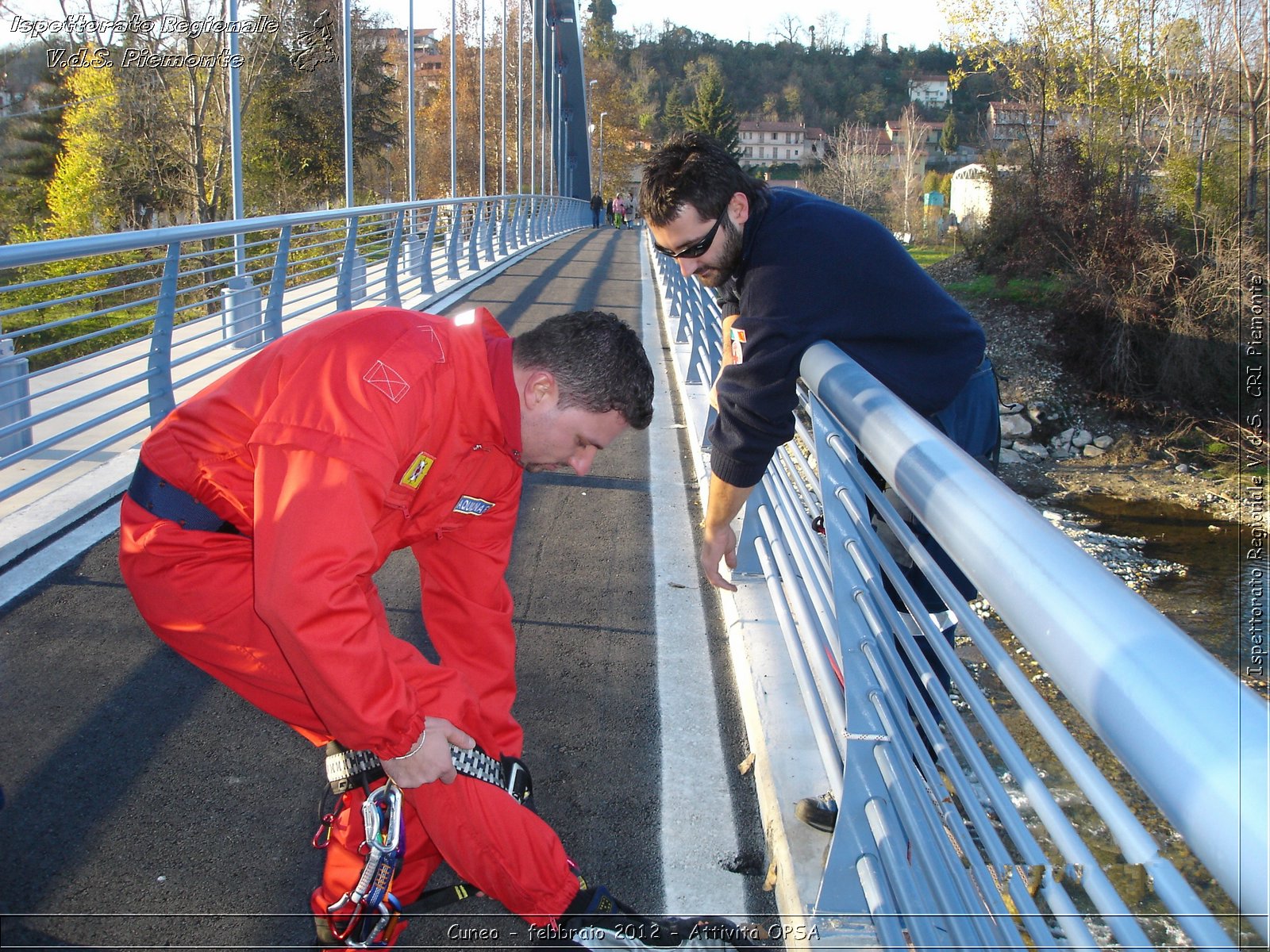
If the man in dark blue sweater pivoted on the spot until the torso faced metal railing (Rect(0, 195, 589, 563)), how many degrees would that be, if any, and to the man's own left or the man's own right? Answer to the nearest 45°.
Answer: approximately 45° to the man's own right

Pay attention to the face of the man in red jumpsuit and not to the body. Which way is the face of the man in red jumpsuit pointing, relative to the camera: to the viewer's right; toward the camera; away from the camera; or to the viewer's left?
to the viewer's right

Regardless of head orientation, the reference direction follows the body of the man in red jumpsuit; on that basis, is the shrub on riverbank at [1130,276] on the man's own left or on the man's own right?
on the man's own left

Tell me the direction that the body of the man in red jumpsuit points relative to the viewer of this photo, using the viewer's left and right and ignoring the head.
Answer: facing to the right of the viewer

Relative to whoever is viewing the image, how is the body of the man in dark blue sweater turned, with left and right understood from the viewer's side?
facing to the left of the viewer

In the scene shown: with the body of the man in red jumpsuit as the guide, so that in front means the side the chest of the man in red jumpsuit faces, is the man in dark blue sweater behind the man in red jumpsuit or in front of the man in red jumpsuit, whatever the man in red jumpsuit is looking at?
in front
